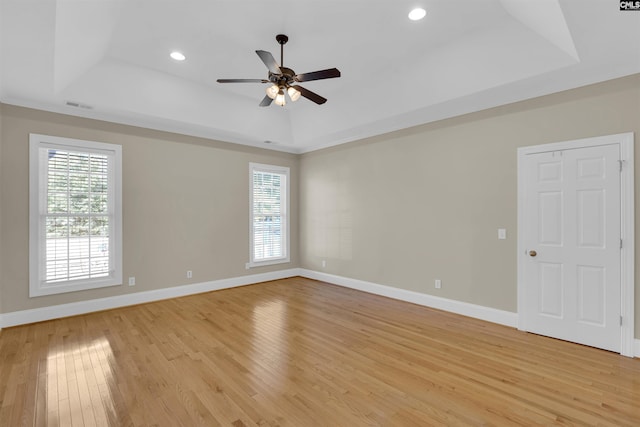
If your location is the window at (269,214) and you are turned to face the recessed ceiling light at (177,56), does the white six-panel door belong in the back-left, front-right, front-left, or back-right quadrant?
front-left

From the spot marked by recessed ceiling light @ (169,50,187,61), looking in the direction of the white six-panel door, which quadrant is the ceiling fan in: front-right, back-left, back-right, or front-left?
front-right

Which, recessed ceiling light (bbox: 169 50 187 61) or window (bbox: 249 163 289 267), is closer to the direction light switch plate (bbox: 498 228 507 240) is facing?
the recessed ceiling light

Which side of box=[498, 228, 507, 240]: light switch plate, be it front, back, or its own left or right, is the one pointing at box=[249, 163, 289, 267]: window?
right

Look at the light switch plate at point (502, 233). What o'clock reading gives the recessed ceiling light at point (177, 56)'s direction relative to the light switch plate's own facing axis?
The recessed ceiling light is roughly at 2 o'clock from the light switch plate.

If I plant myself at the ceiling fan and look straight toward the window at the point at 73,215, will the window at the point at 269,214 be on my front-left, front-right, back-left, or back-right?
front-right

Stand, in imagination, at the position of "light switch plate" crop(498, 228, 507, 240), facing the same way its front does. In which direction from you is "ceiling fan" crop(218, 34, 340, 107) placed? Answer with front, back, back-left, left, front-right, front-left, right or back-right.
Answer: front-right

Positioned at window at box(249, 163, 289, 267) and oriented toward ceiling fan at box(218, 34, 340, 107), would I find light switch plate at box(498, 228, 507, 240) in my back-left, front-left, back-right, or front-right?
front-left

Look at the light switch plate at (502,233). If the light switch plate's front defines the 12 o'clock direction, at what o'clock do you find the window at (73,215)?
The window is roughly at 2 o'clock from the light switch plate.

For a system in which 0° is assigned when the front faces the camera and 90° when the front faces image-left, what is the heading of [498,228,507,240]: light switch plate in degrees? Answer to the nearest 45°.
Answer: approximately 0°

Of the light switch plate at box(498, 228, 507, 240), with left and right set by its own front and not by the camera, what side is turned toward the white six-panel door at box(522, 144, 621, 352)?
left
